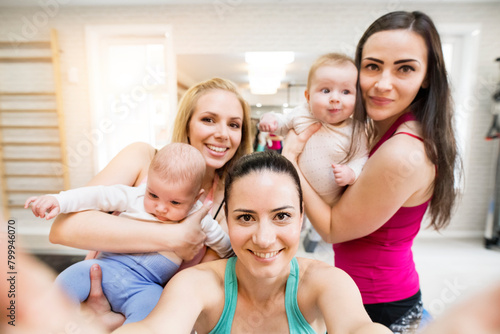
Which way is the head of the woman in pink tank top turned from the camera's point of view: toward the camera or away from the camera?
toward the camera

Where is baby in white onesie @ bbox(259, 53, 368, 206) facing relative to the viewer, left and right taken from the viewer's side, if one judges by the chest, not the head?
facing the viewer

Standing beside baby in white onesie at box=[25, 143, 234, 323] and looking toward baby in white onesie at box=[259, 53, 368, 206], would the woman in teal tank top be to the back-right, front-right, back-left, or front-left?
front-right

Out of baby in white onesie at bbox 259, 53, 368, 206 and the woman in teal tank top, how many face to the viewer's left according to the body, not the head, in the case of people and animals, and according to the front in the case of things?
0

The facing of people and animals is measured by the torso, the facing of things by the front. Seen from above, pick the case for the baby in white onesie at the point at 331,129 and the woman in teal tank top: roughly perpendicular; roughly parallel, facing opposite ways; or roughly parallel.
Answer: roughly parallel

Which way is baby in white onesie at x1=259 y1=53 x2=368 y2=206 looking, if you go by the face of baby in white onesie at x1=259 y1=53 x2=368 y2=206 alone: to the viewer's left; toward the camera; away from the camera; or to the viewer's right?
toward the camera

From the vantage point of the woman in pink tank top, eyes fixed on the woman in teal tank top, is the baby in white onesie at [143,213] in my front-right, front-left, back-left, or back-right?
front-right

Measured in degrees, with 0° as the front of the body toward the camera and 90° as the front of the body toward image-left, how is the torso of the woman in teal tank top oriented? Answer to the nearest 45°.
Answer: approximately 0°
